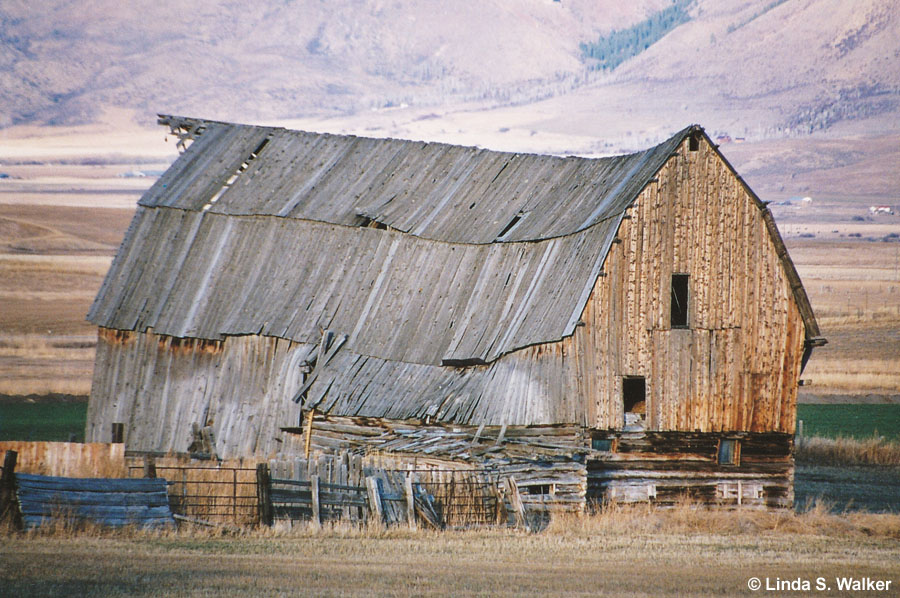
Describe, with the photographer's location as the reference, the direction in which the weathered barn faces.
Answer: facing the viewer and to the right of the viewer

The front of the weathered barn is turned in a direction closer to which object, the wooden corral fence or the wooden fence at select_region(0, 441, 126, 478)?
the wooden corral fence

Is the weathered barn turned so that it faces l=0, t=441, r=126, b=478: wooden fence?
no

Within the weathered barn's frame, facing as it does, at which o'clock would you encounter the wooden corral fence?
The wooden corral fence is roughly at 2 o'clock from the weathered barn.

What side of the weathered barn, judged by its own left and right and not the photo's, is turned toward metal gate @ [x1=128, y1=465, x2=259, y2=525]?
right

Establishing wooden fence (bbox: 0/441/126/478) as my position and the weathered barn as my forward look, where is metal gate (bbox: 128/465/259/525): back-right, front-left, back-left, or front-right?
front-right
